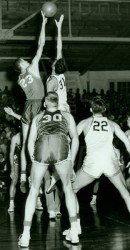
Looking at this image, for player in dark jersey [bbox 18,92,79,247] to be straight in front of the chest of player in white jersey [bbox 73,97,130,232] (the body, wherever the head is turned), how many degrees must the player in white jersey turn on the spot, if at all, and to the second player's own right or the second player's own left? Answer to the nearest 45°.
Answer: approximately 135° to the second player's own left

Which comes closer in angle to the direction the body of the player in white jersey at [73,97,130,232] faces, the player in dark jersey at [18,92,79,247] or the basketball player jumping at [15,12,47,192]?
the basketball player jumping

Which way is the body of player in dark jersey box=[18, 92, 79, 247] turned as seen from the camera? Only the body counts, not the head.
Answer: away from the camera

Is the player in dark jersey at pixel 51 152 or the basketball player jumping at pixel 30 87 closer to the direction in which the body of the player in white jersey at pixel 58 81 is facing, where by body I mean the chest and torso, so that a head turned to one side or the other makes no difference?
the basketball player jumping

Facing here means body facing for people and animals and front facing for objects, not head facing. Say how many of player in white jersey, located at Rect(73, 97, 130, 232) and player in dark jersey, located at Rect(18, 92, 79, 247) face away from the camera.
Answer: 2

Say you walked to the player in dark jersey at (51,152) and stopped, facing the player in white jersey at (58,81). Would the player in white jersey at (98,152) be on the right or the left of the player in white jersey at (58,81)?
right

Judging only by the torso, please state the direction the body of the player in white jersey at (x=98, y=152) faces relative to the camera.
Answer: away from the camera

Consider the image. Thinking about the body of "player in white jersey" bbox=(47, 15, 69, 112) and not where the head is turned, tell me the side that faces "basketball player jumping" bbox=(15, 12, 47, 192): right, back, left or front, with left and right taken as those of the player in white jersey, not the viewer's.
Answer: front

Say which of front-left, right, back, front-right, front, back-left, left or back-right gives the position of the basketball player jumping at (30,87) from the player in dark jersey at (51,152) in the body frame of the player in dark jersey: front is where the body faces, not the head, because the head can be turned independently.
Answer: front

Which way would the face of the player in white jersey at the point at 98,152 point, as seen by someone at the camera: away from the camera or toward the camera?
away from the camera

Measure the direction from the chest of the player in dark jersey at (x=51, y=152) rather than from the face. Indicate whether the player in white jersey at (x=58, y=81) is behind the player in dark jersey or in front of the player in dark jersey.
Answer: in front
